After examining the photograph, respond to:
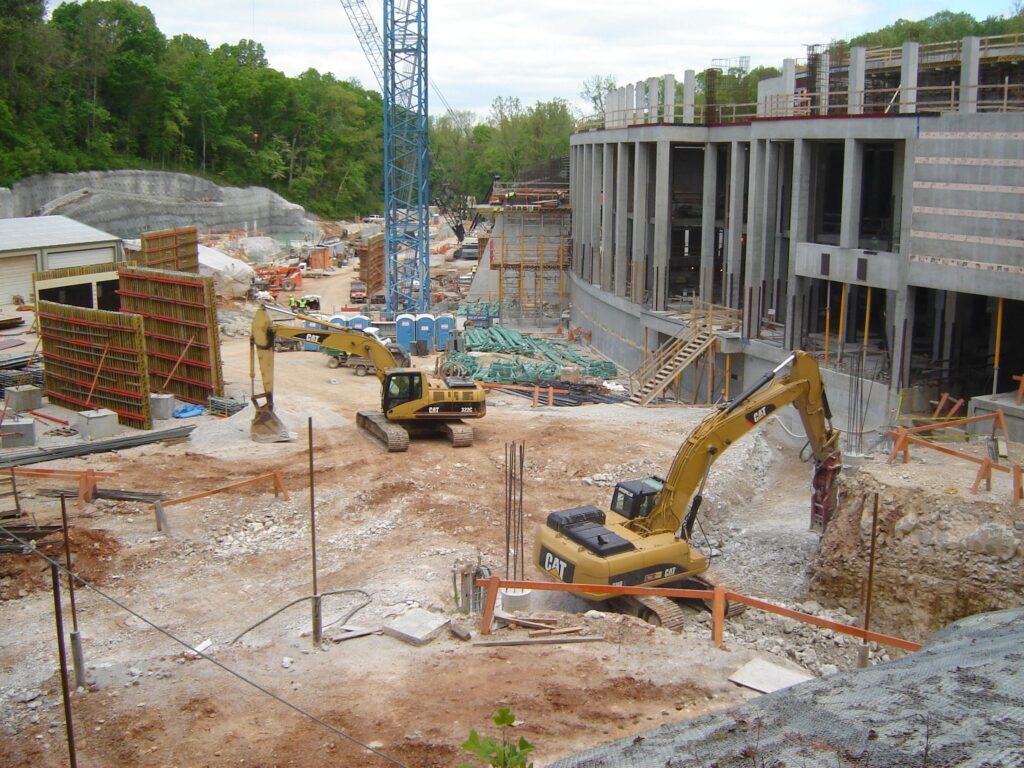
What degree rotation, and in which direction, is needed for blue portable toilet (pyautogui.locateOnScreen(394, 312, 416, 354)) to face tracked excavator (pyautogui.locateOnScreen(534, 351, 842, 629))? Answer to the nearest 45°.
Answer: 0° — it already faces it

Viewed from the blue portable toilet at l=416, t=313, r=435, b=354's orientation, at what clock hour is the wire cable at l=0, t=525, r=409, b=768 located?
The wire cable is roughly at 12 o'clock from the blue portable toilet.

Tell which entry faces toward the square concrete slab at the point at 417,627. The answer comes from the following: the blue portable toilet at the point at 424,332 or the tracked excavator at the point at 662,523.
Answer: the blue portable toilet

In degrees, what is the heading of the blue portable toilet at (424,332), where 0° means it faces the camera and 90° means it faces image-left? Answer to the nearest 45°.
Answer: approximately 0°

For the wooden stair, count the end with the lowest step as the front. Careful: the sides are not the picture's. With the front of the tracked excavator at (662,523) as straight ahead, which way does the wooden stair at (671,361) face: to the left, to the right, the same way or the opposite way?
the opposite way

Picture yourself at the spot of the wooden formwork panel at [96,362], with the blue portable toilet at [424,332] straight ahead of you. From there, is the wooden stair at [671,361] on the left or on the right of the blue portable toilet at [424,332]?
right

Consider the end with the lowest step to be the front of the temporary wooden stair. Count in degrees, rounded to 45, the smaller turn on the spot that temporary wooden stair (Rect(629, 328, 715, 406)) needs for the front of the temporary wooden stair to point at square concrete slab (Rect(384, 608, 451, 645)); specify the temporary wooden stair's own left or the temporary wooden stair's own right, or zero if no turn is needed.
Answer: approximately 45° to the temporary wooden stair's own left

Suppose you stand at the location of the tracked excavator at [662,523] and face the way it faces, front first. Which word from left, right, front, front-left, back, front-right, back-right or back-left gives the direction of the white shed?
left

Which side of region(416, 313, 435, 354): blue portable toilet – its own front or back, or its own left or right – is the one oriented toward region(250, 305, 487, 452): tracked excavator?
front

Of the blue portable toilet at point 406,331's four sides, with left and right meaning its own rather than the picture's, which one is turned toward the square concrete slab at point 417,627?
front

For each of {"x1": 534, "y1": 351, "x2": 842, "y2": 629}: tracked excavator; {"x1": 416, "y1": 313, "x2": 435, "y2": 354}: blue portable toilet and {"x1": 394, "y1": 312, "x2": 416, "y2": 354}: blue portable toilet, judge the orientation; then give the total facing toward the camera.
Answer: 2

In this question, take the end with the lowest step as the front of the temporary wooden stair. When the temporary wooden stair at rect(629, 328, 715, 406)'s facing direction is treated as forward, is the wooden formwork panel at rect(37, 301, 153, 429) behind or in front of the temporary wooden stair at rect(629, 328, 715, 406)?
in front

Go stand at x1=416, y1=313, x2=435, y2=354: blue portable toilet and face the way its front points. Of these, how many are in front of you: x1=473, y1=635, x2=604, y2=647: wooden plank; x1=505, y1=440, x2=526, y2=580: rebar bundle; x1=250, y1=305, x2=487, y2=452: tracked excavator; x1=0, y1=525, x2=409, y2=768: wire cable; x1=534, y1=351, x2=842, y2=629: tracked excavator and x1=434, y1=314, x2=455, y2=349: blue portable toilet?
5

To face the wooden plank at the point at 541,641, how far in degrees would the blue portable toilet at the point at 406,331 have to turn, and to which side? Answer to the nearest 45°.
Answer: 0° — it already faces it

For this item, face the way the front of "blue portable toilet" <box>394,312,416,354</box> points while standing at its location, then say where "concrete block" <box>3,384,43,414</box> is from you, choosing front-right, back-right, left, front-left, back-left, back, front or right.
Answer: front-right

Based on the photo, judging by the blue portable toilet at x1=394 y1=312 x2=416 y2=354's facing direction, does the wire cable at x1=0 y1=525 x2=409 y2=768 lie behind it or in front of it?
in front

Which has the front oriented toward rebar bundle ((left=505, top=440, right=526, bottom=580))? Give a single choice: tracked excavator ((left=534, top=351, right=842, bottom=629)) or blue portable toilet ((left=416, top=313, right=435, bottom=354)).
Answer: the blue portable toilet
